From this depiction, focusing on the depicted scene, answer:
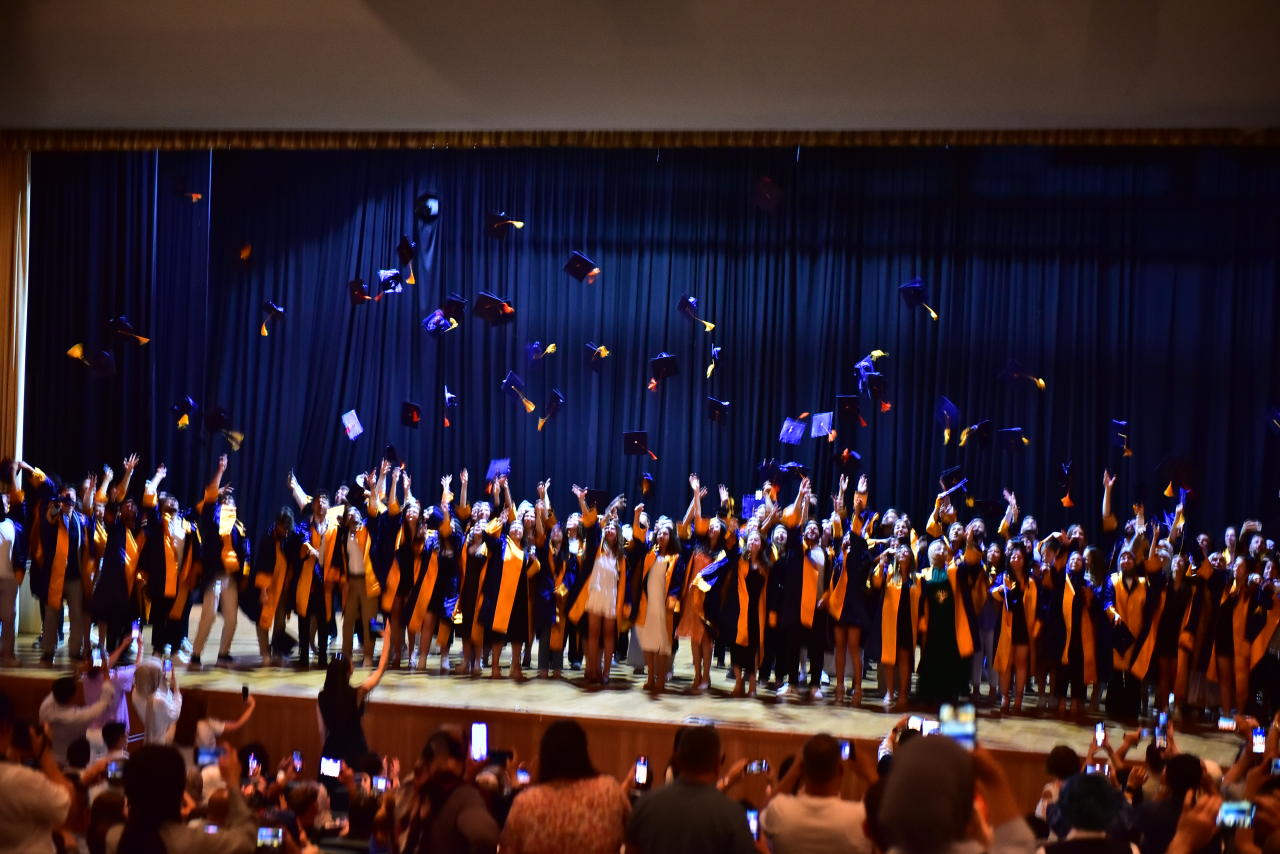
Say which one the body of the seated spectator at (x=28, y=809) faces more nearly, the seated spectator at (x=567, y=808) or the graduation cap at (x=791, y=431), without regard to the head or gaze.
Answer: the graduation cap

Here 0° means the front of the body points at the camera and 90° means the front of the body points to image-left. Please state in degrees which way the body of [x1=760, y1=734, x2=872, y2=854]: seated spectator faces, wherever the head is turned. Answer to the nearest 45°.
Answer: approximately 180°

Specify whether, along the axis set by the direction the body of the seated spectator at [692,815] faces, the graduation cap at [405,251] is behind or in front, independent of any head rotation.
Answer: in front

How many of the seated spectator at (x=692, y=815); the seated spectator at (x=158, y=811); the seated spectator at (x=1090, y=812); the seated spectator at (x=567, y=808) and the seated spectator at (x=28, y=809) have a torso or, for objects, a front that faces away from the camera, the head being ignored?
5

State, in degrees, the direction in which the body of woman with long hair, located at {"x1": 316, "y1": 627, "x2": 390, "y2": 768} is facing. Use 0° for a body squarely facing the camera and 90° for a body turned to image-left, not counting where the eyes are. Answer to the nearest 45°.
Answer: approximately 180°

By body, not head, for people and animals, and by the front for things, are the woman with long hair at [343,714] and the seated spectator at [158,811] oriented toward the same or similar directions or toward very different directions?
same or similar directions

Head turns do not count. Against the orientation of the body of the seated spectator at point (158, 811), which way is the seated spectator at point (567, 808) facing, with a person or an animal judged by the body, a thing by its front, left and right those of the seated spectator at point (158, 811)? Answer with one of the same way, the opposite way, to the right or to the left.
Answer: the same way

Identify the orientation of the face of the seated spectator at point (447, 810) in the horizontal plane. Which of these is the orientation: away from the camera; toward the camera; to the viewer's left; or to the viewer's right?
away from the camera

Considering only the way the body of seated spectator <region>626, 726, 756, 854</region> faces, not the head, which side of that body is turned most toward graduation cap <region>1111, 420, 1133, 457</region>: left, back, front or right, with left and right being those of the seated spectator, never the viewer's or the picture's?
front

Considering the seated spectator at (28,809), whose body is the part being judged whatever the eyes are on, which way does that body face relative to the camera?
away from the camera

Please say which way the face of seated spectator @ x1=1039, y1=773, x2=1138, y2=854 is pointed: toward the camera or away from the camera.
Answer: away from the camera

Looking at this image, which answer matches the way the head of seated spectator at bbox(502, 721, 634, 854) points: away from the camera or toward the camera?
away from the camera

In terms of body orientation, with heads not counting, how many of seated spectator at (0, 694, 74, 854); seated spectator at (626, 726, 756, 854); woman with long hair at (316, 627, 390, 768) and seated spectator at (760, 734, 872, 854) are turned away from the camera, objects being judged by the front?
4

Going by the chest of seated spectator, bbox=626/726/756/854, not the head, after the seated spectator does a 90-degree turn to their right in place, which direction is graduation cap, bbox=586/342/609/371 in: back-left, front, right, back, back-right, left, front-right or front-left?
left

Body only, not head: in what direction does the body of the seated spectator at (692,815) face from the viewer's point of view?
away from the camera
